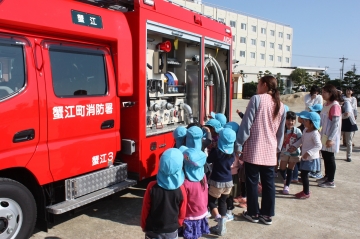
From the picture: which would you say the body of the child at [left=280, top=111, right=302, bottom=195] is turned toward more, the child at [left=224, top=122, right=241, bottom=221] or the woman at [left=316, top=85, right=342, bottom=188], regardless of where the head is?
the child

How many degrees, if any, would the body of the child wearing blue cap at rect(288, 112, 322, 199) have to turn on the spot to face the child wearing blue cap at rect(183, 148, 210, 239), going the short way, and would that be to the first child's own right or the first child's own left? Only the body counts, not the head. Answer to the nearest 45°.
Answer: approximately 45° to the first child's own left

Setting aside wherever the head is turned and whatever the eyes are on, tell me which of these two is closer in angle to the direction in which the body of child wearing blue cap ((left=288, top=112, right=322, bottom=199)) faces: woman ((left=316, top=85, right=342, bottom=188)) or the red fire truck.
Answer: the red fire truck

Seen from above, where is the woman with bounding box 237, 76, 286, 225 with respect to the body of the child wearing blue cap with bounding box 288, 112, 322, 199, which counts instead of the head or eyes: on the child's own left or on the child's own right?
on the child's own left

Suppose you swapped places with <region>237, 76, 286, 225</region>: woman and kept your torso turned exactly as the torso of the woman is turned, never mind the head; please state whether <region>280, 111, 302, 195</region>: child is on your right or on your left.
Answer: on your right

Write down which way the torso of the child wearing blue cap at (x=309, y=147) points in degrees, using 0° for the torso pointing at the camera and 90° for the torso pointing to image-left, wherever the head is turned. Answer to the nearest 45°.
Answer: approximately 90°

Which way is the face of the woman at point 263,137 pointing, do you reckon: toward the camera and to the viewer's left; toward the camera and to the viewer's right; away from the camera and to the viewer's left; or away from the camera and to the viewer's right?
away from the camera and to the viewer's left

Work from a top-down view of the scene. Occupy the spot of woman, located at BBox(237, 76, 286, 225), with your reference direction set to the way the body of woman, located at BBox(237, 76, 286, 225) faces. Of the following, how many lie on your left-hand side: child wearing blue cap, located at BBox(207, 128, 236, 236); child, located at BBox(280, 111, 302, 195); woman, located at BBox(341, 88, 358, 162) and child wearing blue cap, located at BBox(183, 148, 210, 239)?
2

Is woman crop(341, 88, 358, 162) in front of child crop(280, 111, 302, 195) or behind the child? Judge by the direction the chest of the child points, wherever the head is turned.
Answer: behind
